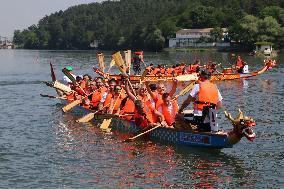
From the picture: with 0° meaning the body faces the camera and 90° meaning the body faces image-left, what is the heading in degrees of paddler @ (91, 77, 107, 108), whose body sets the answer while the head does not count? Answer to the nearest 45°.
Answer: approximately 315°

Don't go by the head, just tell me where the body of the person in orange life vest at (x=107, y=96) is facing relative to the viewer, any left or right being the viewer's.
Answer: facing the viewer and to the right of the viewer

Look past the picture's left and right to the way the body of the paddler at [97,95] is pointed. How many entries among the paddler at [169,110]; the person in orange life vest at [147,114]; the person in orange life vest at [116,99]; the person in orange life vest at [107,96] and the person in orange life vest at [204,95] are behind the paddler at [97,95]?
0

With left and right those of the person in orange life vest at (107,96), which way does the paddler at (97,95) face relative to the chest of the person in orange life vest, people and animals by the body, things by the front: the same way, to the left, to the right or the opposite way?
the same way

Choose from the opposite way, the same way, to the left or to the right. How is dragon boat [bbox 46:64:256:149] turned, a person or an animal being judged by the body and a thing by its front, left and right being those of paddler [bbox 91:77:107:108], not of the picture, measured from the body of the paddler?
the same way

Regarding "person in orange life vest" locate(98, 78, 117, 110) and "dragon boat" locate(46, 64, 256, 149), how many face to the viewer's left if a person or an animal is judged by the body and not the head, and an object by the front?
0

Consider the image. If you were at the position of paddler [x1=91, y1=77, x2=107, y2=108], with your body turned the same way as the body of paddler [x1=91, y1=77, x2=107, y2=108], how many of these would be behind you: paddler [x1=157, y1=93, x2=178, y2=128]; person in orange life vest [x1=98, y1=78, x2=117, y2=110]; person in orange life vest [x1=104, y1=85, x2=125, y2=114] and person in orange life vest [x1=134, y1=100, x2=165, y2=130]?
0

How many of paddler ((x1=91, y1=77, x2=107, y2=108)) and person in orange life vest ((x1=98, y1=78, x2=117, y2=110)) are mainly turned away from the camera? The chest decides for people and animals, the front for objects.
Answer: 0

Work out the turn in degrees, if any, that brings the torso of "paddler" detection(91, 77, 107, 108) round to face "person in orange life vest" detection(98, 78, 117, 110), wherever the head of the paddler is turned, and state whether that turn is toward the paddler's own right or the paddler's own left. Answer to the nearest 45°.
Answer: approximately 45° to the paddler's own right

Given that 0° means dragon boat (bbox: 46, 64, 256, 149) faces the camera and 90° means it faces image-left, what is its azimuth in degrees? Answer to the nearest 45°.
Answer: approximately 315°

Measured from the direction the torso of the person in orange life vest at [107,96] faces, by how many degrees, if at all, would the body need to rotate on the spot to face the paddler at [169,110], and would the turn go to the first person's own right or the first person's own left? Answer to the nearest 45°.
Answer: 0° — they already face them

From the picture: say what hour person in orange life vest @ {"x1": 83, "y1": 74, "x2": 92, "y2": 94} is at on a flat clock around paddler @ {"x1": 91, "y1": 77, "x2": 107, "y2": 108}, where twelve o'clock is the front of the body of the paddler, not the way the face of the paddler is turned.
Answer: The person in orange life vest is roughly at 7 o'clock from the paddler.

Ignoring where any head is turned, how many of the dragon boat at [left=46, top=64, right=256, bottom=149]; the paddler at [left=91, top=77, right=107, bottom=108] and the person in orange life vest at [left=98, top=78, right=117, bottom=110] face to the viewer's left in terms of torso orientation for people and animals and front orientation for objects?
0
